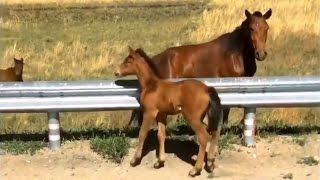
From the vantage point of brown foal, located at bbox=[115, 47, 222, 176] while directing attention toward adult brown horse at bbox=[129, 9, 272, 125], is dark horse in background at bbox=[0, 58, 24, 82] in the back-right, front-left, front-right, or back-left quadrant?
front-left

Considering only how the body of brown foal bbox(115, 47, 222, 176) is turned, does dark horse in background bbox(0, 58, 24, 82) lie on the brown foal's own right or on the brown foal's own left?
on the brown foal's own right

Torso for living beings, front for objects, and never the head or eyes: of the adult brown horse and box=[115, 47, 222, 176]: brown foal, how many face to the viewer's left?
1

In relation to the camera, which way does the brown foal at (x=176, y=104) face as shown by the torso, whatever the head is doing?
to the viewer's left

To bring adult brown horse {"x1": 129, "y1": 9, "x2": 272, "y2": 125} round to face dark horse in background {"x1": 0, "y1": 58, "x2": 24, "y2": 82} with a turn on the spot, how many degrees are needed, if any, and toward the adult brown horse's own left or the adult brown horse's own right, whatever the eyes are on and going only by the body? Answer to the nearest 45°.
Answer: approximately 135° to the adult brown horse's own left

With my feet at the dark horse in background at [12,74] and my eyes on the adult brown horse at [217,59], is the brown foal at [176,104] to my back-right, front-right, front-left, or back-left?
front-right

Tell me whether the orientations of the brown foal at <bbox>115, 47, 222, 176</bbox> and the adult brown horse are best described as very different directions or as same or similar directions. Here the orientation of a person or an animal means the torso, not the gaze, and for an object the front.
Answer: very different directions

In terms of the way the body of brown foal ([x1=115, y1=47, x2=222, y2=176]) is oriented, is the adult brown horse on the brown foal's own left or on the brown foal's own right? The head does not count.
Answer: on the brown foal's own right

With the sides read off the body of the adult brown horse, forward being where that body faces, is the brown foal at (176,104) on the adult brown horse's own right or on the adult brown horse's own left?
on the adult brown horse's own right

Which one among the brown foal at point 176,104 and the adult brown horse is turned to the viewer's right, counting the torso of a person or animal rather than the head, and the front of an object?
the adult brown horse

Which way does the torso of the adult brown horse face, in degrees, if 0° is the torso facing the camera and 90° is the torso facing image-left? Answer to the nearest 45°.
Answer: approximately 270°
